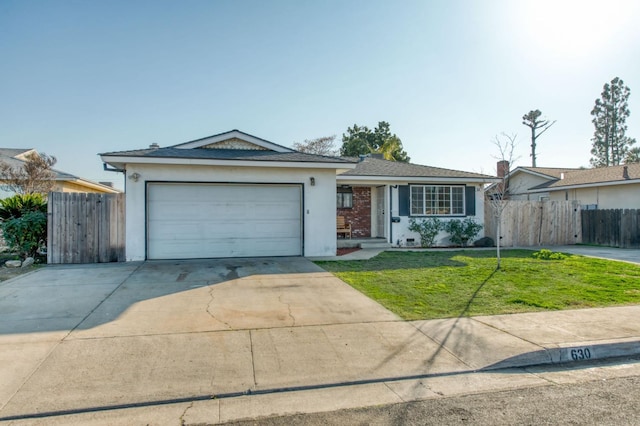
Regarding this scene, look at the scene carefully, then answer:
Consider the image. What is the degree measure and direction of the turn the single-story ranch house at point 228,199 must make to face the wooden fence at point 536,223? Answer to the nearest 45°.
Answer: approximately 90° to its left

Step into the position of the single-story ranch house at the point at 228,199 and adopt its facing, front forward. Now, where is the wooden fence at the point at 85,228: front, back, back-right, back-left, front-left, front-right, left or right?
right

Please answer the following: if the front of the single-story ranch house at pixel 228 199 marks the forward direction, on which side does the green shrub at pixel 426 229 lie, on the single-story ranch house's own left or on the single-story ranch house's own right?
on the single-story ranch house's own left

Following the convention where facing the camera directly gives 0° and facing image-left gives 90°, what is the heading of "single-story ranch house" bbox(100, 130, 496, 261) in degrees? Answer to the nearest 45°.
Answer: approximately 0°

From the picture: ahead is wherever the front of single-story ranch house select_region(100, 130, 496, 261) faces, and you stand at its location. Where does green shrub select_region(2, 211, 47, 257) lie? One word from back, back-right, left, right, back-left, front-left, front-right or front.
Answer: right

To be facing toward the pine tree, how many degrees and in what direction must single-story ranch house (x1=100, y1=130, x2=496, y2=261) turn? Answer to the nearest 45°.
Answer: approximately 135° to its left

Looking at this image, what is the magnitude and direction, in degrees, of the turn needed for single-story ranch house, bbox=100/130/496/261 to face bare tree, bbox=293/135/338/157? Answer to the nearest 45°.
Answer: approximately 180°

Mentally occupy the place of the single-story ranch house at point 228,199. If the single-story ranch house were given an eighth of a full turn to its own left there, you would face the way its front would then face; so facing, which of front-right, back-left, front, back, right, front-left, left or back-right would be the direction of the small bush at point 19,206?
back-right

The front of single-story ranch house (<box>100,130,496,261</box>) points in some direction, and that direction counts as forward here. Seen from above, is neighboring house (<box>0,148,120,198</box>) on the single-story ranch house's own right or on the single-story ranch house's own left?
on the single-story ranch house's own right

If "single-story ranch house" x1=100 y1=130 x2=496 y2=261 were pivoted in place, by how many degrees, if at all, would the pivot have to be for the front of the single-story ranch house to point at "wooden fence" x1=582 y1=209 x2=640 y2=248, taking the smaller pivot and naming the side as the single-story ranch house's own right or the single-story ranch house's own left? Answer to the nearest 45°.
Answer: approximately 90° to the single-story ranch house's own left
